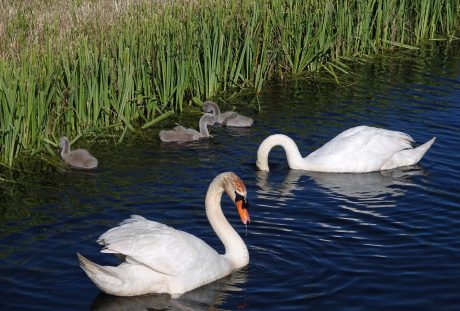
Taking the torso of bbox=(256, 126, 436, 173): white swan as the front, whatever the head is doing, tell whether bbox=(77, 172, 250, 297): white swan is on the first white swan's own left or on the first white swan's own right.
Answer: on the first white swan's own left

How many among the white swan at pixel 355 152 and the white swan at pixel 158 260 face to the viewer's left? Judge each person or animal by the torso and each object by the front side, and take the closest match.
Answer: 1

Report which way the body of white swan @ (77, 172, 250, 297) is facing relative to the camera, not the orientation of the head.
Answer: to the viewer's right

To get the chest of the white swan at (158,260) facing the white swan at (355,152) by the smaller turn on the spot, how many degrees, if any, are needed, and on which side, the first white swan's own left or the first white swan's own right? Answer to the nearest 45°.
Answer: approximately 45° to the first white swan's own left

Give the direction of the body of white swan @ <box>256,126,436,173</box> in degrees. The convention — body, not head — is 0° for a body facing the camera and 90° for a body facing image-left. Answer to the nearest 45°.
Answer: approximately 90°

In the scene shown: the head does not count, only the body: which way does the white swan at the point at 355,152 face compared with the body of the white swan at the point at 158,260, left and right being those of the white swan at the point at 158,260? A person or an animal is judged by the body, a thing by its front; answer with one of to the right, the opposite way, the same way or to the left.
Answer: the opposite way
